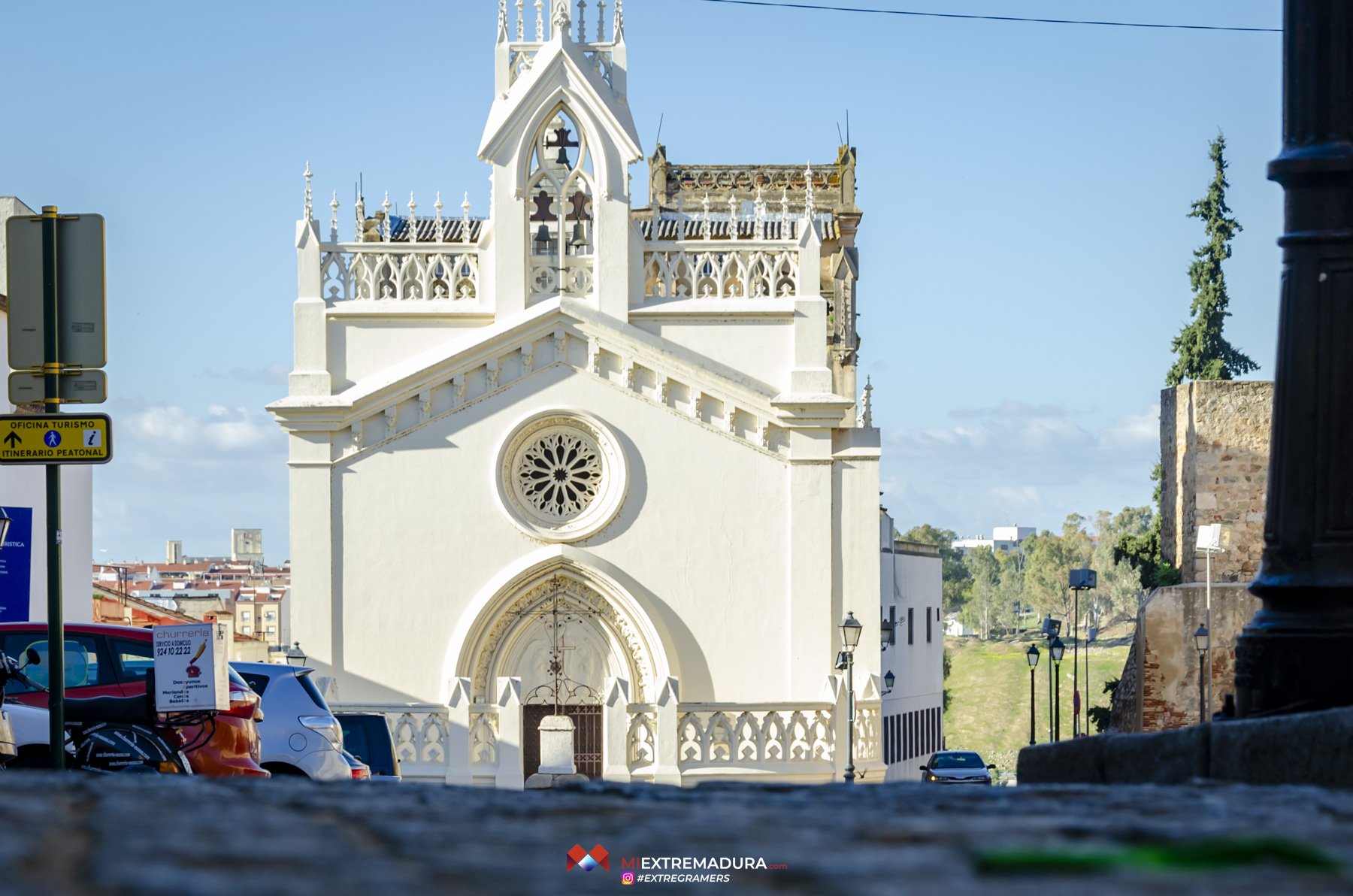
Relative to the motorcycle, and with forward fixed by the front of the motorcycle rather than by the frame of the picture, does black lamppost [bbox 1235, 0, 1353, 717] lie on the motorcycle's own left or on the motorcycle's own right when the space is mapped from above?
on the motorcycle's own left

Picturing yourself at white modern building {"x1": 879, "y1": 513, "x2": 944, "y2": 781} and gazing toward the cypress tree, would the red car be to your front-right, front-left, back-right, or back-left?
back-right

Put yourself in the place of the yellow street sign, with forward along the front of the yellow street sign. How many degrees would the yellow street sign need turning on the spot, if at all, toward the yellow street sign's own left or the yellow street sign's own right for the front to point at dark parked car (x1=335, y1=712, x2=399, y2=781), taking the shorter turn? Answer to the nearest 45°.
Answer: approximately 180°

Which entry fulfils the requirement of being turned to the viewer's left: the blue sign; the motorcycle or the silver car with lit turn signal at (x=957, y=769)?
the motorcycle

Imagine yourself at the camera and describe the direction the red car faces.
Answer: facing to the left of the viewer

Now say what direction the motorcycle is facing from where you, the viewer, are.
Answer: facing to the left of the viewer

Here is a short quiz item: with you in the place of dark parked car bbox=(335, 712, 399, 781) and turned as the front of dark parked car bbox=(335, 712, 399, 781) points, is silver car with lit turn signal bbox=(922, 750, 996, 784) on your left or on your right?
on your right

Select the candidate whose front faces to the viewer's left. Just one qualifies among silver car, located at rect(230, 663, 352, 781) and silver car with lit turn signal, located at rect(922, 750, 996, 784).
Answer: the silver car, located at rect(230, 663, 352, 781)
